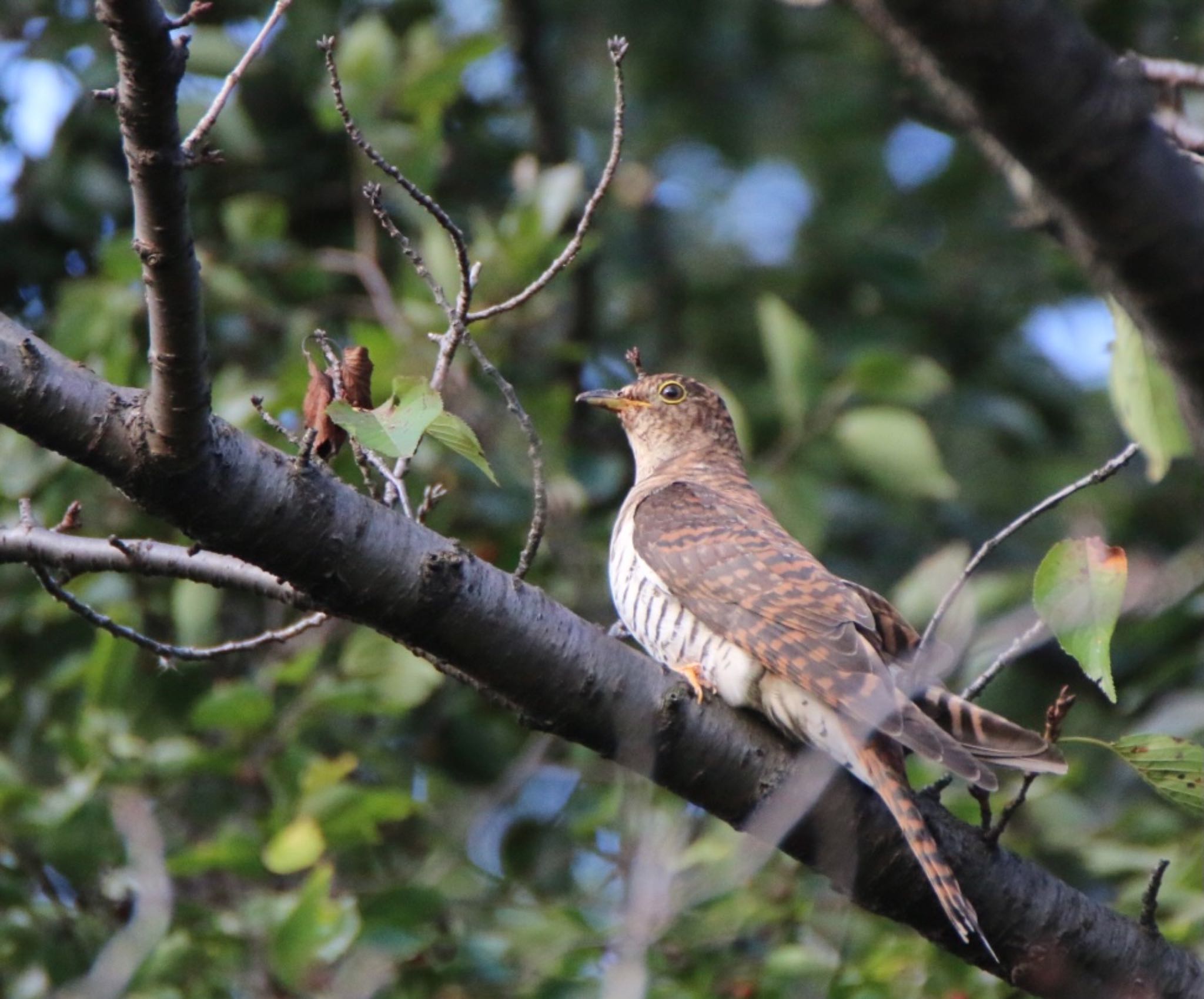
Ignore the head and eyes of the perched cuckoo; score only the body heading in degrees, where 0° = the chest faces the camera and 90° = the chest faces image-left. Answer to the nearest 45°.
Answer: approximately 90°

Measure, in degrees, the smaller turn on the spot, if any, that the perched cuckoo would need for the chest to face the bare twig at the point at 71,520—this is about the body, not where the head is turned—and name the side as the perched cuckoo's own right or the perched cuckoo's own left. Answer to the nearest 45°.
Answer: approximately 45° to the perched cuckoo's own left

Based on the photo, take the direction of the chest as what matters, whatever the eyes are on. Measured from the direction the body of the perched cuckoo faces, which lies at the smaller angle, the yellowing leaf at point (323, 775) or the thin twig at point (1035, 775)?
the yellowing leaf
